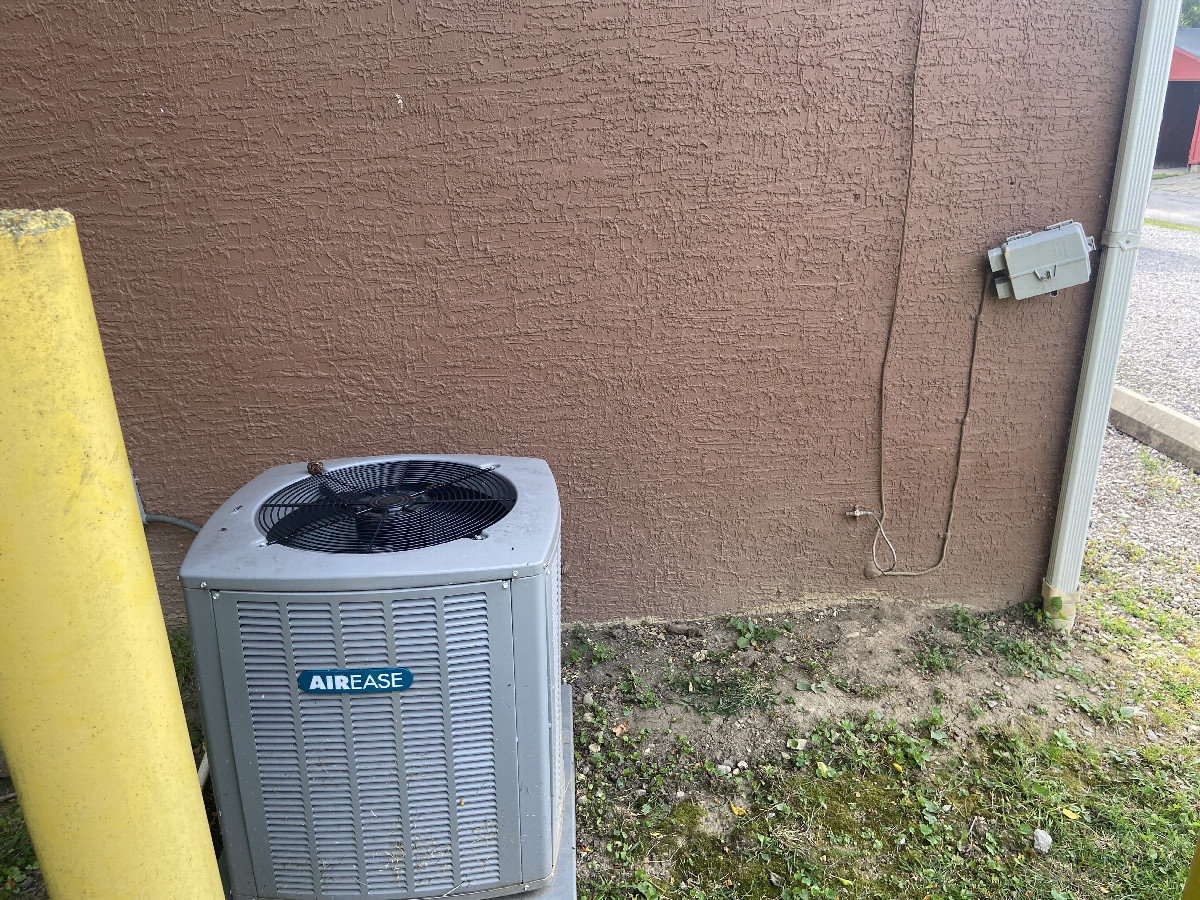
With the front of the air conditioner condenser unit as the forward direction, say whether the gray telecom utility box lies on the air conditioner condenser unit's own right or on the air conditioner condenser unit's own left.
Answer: on the air conditioner condenser unit's own left

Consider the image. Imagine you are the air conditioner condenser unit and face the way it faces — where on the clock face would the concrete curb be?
The concrete curb is roughly at 8 o'clock from the air conditioner condenser unit.

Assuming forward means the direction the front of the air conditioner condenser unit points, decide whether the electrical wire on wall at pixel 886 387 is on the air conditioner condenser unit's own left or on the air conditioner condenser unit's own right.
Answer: on the air conditioner condenser unit's own left

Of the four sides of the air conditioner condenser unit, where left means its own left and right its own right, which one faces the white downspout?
left

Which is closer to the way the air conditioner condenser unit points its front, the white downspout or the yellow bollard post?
the yellow bollard post

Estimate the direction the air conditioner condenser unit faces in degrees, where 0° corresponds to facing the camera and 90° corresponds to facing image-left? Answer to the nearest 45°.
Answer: approximately 0°

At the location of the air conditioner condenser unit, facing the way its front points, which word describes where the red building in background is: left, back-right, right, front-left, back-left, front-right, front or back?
back-left
